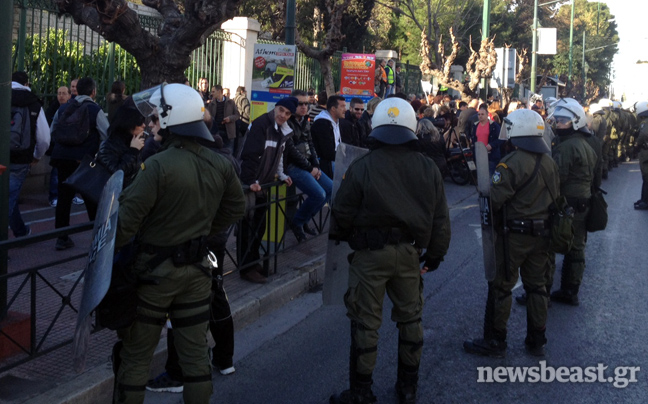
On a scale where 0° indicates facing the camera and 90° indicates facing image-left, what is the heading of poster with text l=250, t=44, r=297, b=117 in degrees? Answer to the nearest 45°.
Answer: approximately 0°

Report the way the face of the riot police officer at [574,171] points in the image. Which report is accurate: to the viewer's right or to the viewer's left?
to the viewer's left

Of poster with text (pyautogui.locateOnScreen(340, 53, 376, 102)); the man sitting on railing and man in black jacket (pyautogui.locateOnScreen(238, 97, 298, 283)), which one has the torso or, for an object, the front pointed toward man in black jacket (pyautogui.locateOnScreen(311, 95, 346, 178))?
the poster with text

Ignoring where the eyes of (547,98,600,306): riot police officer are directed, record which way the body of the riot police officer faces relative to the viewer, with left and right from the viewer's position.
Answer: facing to the left of the viewer

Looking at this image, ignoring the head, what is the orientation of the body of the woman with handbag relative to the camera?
to the viewer's right
